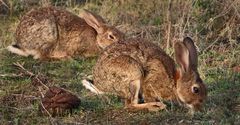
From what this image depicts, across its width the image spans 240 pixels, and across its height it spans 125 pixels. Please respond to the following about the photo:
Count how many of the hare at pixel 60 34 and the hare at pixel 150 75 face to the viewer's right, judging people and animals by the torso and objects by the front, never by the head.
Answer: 2

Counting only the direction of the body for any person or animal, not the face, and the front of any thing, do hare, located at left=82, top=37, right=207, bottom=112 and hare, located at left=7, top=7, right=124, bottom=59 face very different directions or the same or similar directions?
same or similar directions

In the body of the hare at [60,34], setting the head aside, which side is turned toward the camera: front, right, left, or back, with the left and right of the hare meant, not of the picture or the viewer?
right

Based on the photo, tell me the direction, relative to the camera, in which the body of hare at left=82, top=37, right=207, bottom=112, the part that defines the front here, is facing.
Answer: to the viewer's right

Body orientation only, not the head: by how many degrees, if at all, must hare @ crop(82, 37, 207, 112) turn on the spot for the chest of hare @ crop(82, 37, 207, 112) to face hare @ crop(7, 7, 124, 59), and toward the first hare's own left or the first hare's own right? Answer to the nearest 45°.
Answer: approximately 135° to the first hare's own left

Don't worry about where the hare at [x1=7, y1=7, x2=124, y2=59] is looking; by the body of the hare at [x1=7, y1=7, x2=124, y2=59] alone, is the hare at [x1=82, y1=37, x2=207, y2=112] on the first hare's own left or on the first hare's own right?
on the first hare's own right
